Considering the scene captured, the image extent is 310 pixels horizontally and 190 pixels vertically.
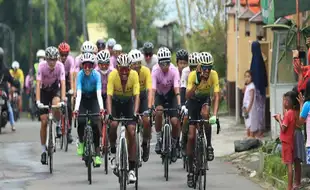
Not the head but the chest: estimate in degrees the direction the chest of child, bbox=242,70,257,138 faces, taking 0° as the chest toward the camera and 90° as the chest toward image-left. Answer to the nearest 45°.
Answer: approximately 45°

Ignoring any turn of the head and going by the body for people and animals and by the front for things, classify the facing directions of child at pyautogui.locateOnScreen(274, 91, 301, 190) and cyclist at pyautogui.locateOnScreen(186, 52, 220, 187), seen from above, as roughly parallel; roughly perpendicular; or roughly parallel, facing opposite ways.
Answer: roughly perpendicular

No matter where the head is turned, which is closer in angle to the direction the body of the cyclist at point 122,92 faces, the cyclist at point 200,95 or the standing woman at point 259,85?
the cyclist

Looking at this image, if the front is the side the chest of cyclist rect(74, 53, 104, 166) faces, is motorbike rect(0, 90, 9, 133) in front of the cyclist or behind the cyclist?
behind

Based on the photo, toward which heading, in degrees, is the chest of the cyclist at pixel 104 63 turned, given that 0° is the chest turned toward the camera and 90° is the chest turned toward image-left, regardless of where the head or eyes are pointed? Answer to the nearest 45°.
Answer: approximately 0°

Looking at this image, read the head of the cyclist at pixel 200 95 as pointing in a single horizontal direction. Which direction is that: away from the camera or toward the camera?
toward the camera

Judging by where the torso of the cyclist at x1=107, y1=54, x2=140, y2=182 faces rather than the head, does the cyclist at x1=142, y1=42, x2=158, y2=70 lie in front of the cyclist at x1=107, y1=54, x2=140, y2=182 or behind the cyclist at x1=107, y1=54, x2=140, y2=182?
behind

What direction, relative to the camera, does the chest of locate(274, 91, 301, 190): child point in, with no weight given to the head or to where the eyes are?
to the viewer's left

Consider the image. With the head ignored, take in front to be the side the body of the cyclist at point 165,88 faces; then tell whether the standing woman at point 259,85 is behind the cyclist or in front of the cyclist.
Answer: behind

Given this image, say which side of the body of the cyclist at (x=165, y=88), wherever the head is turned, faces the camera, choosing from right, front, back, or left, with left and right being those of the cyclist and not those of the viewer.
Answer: front

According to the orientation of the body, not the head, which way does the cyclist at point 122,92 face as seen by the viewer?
toward the camera

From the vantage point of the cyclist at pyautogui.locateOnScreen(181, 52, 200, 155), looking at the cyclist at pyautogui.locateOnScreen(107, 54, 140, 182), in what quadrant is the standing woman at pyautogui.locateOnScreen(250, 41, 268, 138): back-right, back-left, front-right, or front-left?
back-right

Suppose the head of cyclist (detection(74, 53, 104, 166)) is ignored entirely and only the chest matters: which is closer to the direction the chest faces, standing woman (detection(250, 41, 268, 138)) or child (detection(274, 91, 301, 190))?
the child
